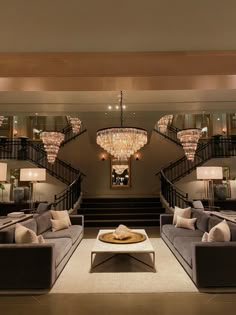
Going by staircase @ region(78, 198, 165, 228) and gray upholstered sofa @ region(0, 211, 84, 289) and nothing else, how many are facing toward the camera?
1

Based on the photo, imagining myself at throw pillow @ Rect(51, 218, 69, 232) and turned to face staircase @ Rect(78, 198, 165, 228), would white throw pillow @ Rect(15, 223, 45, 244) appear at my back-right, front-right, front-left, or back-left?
back-right

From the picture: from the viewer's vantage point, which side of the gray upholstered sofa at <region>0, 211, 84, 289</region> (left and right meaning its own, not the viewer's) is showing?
right

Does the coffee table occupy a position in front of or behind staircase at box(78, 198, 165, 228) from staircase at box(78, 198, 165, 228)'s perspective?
in front

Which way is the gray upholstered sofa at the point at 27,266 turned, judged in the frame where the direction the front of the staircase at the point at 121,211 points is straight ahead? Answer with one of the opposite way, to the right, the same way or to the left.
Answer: to the left

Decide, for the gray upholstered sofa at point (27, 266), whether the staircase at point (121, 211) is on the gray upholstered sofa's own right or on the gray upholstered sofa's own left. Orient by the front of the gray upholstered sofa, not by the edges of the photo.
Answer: on the gray upholstered sofa's own left

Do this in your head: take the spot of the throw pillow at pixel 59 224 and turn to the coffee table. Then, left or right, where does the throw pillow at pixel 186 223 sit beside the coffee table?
left

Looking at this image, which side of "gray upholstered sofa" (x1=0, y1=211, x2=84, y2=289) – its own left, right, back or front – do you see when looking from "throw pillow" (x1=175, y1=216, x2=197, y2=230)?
front

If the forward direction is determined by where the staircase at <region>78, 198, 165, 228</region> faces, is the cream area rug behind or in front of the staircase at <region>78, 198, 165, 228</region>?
in front

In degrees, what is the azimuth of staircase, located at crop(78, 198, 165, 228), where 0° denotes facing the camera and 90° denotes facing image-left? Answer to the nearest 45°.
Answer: approximately 0°

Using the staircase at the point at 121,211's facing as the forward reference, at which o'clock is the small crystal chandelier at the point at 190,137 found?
The small crystal chandelier is roughly at 9 o'clock from the staircase.

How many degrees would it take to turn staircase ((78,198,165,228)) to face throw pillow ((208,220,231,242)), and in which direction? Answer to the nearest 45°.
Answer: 0° — it already faces it

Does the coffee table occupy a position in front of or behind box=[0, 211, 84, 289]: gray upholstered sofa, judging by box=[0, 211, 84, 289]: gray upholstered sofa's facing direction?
in front
